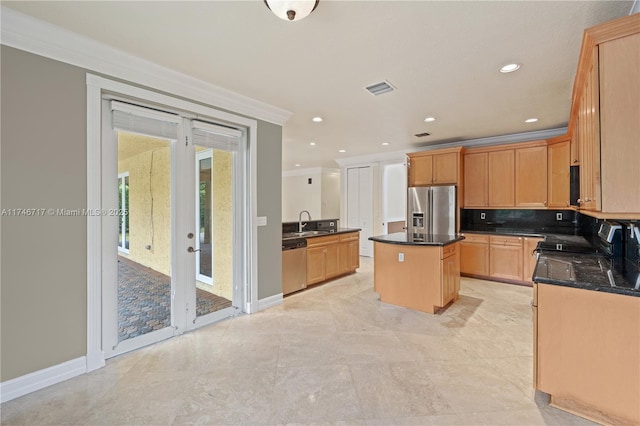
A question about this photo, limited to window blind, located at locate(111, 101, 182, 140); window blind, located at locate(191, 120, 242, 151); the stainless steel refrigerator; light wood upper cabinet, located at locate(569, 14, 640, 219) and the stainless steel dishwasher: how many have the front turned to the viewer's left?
1

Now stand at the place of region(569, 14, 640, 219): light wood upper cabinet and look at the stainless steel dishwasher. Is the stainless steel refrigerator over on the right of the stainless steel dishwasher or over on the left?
right

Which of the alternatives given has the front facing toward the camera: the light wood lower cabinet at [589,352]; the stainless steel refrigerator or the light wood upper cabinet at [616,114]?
the stainless steel refrigerator

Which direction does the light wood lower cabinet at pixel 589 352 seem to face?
to the viewer's left

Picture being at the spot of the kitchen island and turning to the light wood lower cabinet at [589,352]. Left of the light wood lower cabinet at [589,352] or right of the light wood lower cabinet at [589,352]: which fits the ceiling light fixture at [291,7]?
right

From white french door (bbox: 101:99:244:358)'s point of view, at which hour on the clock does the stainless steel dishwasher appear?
The stainless steel dishwasher is roughly at 10 o'clock from the white french door.

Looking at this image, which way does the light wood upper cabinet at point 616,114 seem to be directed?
to the viewer's left

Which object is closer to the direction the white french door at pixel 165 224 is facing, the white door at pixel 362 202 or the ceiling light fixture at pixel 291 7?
the ceiling light fixture

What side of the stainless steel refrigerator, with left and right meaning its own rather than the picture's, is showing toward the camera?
front

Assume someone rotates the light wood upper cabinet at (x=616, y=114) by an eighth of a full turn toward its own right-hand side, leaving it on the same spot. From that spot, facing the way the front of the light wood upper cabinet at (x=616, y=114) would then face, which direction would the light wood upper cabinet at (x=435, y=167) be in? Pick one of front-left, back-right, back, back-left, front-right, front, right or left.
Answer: front

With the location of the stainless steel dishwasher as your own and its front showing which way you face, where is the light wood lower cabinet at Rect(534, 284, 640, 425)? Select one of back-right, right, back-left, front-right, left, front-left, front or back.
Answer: front

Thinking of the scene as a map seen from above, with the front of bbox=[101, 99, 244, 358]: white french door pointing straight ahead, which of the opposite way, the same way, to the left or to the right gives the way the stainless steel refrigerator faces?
to the right

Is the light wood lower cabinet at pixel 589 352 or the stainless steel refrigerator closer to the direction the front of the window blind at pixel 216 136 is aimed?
the light wood lower cabinet

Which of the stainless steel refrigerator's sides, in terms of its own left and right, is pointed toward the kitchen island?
front

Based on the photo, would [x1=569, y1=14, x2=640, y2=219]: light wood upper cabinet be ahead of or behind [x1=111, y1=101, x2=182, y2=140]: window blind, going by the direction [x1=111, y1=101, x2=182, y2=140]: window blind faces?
ahead

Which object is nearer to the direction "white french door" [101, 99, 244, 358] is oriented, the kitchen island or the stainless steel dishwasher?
the kitchen island

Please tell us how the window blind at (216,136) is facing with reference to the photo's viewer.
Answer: facing the viewer and to the right of the viewer

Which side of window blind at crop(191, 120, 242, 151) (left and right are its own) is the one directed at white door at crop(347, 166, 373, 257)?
left

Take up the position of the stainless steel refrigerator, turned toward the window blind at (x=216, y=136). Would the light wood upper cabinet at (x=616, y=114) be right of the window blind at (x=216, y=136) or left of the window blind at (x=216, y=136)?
left

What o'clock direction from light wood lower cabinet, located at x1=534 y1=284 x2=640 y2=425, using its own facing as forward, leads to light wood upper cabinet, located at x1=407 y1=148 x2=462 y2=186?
The light wood upper cabinet is roughly at 2 o'clock from the light wood lower cabinet.

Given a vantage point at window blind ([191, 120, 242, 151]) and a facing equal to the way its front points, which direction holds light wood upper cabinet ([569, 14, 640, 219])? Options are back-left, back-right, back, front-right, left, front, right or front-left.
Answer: front
